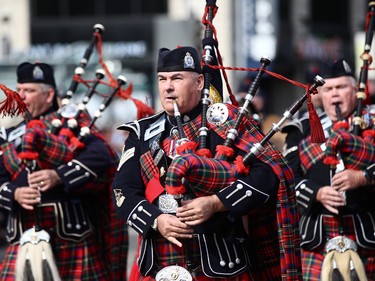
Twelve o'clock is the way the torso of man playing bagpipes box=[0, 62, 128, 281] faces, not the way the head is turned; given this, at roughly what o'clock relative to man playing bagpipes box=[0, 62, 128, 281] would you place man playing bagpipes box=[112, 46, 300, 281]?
man playing bagpipes box=[112, 46, 300, 281] is roughly at 10 o'clock from man playing bagpipes box=[0, 62, 128, 281].

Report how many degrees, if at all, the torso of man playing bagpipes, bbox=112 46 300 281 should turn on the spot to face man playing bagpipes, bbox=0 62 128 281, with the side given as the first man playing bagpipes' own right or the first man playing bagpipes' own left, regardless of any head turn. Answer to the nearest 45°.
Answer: approximately 90° to the first man playing bagpipes' own right

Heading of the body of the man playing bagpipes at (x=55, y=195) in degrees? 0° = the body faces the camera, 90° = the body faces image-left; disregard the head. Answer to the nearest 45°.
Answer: approximately 45°

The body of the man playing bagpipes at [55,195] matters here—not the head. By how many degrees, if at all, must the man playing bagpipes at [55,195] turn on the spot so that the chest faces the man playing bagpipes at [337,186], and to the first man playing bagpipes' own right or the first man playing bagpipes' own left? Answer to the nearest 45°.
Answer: approximately 135° to the first man playing bagpipes' own left

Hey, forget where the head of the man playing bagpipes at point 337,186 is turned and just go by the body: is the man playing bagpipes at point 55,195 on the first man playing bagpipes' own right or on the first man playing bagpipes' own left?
on the first man playing bagpipes' own right

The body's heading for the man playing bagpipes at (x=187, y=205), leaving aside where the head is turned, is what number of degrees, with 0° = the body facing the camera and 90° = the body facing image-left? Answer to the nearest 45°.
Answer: approximately 45°

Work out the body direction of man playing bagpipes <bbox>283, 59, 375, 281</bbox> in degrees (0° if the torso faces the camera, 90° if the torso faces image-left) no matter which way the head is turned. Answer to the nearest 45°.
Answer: approximately 0°
